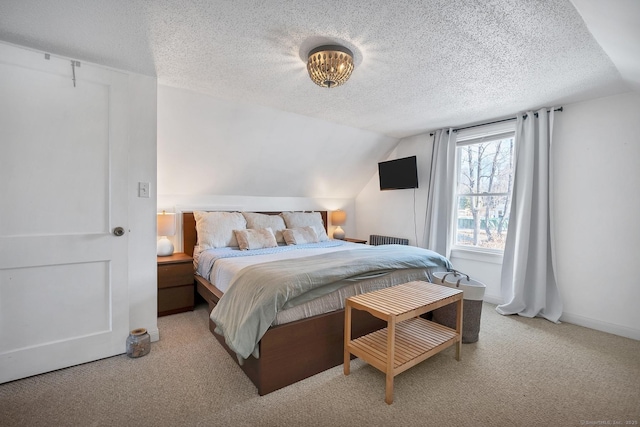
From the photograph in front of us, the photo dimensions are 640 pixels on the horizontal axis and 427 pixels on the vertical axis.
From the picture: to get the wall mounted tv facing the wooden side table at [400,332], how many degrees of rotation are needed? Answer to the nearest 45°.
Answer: approximately 45° to its left

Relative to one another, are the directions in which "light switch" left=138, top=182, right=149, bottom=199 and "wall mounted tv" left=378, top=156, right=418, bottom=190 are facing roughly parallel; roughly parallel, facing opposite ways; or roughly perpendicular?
roughly perpendicular

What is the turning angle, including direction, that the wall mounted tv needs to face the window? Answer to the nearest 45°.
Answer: approximately 135° to its left

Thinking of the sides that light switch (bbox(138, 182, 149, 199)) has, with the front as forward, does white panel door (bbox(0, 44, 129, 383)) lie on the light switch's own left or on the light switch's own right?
on the light switch's own right

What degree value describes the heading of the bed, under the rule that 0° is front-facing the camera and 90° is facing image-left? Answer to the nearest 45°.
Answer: approximately 315°

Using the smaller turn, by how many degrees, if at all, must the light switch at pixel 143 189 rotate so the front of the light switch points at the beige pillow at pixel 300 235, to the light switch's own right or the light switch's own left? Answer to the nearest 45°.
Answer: approximately 90° to the light switch's own left
